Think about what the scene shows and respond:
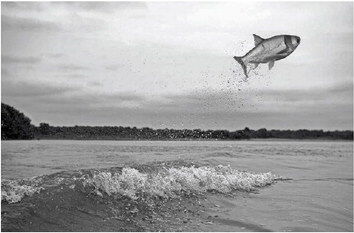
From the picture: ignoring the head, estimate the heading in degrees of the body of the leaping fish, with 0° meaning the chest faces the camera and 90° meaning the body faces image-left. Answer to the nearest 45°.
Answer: approximately 270°
